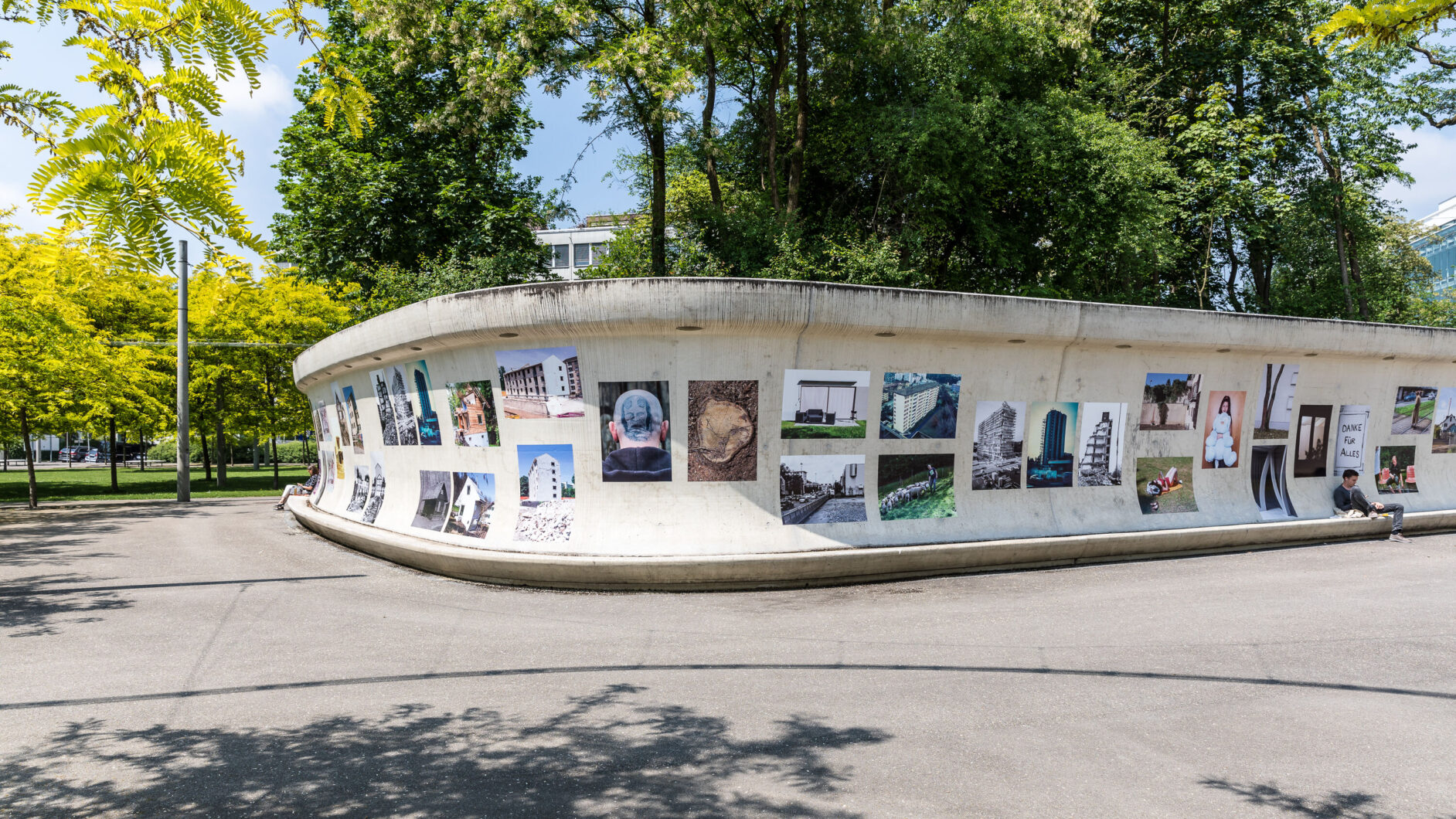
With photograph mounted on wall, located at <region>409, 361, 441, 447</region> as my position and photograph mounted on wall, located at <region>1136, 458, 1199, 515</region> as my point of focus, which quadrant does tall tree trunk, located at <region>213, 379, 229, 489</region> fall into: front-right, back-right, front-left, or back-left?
back-left

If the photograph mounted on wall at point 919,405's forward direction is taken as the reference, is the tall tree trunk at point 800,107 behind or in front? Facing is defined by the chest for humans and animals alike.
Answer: behind

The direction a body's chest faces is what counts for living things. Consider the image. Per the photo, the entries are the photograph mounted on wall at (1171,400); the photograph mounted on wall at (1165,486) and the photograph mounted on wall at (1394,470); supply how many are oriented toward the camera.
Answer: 3

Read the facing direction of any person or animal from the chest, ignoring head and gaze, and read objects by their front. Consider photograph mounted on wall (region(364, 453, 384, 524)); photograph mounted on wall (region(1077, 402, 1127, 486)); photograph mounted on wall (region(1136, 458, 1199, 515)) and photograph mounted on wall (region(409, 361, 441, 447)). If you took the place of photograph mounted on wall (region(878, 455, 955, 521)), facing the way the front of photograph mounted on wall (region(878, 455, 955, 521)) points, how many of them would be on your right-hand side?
2

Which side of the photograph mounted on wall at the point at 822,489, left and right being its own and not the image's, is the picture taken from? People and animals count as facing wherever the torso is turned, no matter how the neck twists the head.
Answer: front

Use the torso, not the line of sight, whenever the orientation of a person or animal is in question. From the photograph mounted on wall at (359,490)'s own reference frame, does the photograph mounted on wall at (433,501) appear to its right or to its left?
on its left

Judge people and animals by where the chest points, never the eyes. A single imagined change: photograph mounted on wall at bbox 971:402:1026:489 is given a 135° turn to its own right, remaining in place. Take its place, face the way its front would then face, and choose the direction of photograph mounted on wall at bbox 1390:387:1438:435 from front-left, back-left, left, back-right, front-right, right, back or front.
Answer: right

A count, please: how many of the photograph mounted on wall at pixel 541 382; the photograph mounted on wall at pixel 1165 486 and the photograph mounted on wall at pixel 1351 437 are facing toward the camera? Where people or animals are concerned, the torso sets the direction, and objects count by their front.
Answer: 3

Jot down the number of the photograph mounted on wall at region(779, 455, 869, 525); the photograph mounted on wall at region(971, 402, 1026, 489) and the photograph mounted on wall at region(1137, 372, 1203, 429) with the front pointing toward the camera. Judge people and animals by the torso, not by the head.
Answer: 3

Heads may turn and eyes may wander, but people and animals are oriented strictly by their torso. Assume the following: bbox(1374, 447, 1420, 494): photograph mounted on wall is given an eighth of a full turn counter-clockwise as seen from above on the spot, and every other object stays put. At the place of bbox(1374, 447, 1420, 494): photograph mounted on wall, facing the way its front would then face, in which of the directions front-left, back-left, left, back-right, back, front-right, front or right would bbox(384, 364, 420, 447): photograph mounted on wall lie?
right

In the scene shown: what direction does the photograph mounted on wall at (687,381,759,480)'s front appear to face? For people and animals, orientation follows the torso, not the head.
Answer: toward the camera

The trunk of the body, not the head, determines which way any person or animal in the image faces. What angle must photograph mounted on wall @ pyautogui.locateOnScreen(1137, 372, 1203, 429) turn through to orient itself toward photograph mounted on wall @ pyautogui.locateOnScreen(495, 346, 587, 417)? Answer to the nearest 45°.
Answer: approximately 45° to its right

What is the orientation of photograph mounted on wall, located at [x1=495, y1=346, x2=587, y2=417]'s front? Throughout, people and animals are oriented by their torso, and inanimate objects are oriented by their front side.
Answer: toward the camera

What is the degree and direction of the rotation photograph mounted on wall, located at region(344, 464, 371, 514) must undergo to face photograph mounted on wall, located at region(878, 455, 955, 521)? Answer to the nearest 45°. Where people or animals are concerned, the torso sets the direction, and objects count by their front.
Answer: approximately 90° to its left

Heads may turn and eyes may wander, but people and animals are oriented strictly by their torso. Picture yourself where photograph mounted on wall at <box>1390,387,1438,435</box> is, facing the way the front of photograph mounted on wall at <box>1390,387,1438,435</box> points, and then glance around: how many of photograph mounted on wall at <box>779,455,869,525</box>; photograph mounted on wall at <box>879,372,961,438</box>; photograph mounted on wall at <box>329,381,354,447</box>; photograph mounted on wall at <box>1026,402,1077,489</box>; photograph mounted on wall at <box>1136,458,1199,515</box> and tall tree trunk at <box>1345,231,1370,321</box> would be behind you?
1

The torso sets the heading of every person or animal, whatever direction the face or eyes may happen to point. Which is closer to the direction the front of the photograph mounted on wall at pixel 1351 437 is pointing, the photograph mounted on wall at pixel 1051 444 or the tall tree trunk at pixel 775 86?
the photograph mounted on wall

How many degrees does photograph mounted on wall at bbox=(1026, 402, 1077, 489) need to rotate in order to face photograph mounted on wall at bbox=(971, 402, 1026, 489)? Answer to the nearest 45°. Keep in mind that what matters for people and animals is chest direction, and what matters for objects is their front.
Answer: approximately 90° to its right

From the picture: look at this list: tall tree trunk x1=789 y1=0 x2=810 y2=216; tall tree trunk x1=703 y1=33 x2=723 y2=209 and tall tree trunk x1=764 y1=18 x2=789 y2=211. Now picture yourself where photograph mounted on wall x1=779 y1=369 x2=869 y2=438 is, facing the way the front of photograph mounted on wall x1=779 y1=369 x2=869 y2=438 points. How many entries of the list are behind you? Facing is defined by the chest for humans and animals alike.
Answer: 3
